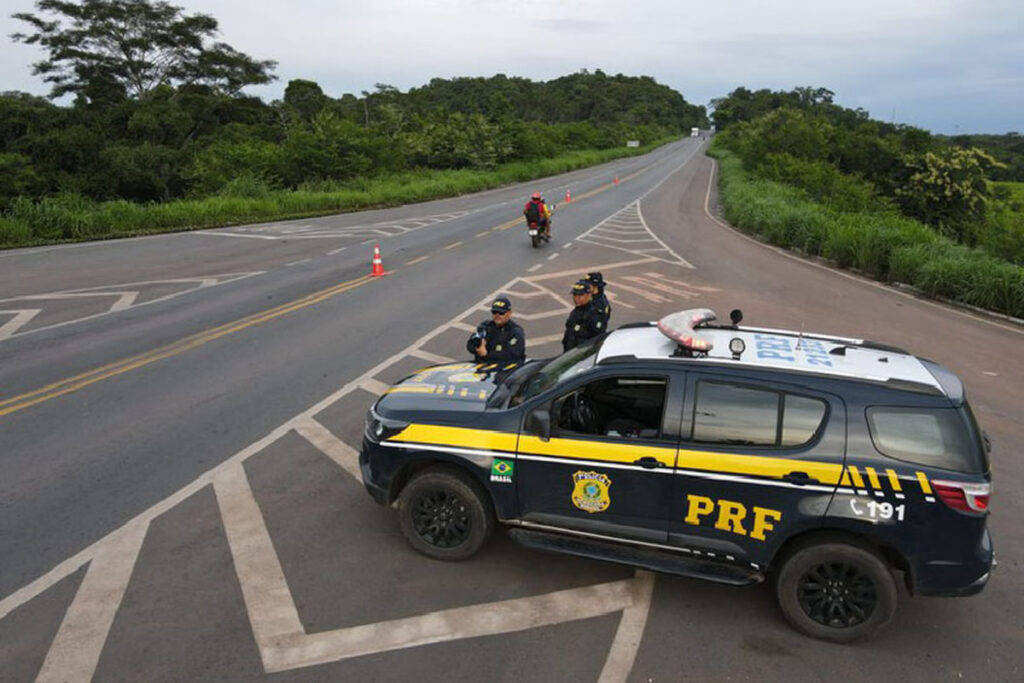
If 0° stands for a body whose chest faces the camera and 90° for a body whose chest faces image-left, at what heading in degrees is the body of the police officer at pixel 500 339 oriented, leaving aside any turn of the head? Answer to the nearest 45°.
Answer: approximately 45°

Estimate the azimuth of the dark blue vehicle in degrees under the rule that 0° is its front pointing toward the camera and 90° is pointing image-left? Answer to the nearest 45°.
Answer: approximately 90°

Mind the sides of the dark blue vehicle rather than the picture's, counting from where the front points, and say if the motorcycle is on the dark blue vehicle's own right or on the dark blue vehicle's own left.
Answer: on the dark blue vehicle's own right

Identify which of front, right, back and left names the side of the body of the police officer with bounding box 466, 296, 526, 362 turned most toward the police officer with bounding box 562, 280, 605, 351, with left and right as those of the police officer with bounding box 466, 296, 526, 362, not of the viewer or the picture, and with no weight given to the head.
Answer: back

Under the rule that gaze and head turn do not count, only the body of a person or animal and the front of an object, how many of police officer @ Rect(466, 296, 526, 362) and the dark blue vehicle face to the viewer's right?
0

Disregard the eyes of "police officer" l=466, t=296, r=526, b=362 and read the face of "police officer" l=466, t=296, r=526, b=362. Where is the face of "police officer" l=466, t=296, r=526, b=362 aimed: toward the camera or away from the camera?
toward the camera

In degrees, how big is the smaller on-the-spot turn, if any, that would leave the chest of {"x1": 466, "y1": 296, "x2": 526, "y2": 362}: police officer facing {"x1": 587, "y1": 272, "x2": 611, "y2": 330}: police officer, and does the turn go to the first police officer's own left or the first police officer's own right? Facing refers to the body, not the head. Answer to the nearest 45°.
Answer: approximately 180°

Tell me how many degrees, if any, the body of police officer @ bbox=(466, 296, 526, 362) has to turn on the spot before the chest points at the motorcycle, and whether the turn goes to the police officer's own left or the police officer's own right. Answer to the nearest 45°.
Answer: approximately 135° to the police officer's own right
